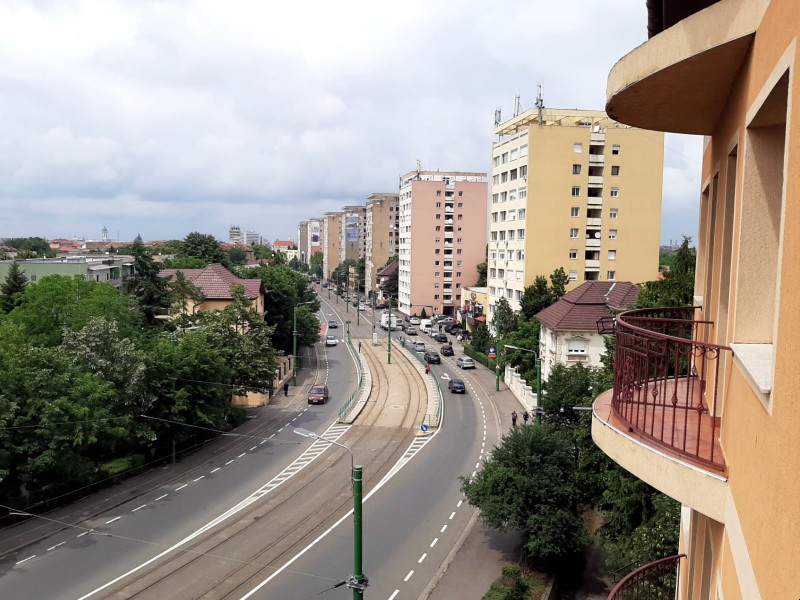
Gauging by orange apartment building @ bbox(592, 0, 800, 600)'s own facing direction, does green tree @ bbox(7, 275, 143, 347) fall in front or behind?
in front

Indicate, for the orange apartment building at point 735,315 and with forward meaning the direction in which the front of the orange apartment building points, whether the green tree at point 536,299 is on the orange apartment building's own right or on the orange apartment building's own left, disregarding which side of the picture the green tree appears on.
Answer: on the orange apartment building's own right

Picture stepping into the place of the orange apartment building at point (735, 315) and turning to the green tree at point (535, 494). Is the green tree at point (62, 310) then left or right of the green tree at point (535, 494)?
left

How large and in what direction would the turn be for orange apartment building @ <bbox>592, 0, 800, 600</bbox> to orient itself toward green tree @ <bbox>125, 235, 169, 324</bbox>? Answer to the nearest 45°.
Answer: approximately 45° to its right

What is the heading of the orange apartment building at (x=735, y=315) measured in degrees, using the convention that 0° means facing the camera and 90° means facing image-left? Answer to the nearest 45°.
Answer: approximately 90°

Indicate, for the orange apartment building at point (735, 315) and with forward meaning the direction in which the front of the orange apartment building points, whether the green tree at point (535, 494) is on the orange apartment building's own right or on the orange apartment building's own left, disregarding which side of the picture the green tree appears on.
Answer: on the orange apartment building's own right

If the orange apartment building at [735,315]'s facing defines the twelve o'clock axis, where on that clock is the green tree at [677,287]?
The green tree is roughly at 3 o'clock from the orange apartment building.

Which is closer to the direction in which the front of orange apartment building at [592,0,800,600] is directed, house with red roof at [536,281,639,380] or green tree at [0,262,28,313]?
the green tree
